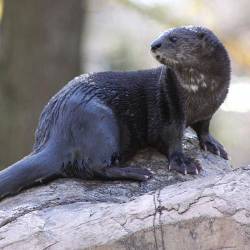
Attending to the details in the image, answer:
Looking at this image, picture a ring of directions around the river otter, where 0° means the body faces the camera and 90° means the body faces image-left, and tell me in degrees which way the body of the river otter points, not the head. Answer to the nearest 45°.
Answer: approximately 270°

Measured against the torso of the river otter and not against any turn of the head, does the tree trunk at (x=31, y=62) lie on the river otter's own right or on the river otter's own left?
on the river otter's own left
